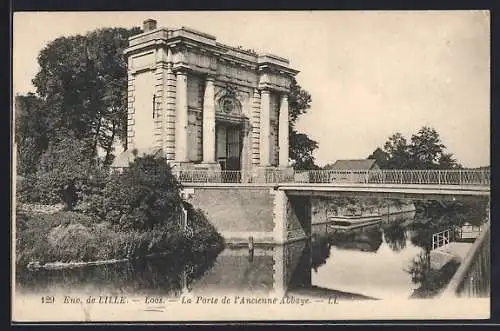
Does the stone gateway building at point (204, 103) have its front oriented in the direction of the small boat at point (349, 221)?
no

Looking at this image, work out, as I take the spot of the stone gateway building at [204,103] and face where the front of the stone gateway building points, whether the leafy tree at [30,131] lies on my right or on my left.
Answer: on my right

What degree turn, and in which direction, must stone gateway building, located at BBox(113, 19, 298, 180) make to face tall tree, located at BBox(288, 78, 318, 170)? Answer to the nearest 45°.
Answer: approximately 90° to its left

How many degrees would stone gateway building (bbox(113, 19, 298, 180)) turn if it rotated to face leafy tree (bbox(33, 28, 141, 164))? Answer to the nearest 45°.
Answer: approximately 135° to its right

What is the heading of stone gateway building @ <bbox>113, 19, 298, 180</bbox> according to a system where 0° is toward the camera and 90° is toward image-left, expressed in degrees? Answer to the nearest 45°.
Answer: approximately 315°
